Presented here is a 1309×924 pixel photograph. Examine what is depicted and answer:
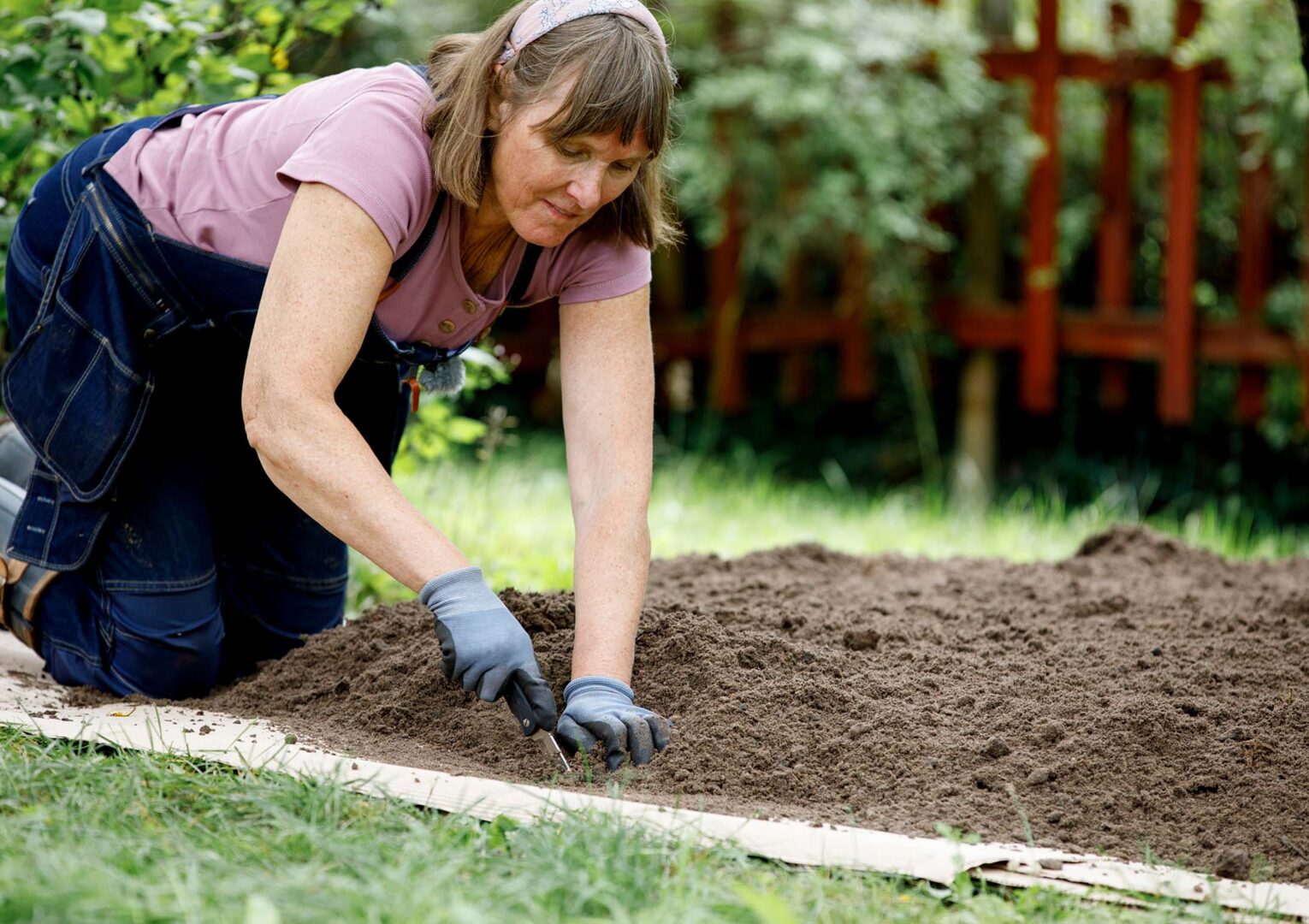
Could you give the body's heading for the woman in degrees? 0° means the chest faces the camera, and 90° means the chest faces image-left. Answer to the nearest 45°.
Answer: approximately 315°

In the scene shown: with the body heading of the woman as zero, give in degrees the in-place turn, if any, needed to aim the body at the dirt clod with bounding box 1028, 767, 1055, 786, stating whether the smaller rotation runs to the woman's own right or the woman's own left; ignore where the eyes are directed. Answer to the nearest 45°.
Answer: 0° — they already face it

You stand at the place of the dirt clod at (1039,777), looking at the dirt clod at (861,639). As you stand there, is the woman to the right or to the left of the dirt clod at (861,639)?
left

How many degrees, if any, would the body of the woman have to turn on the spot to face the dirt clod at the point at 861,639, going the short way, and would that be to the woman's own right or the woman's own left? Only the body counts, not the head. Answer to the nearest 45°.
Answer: approximately 45° to the woman's own left

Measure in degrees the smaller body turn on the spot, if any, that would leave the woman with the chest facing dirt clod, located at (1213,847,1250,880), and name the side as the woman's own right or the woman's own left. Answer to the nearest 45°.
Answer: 0° — they already face it
